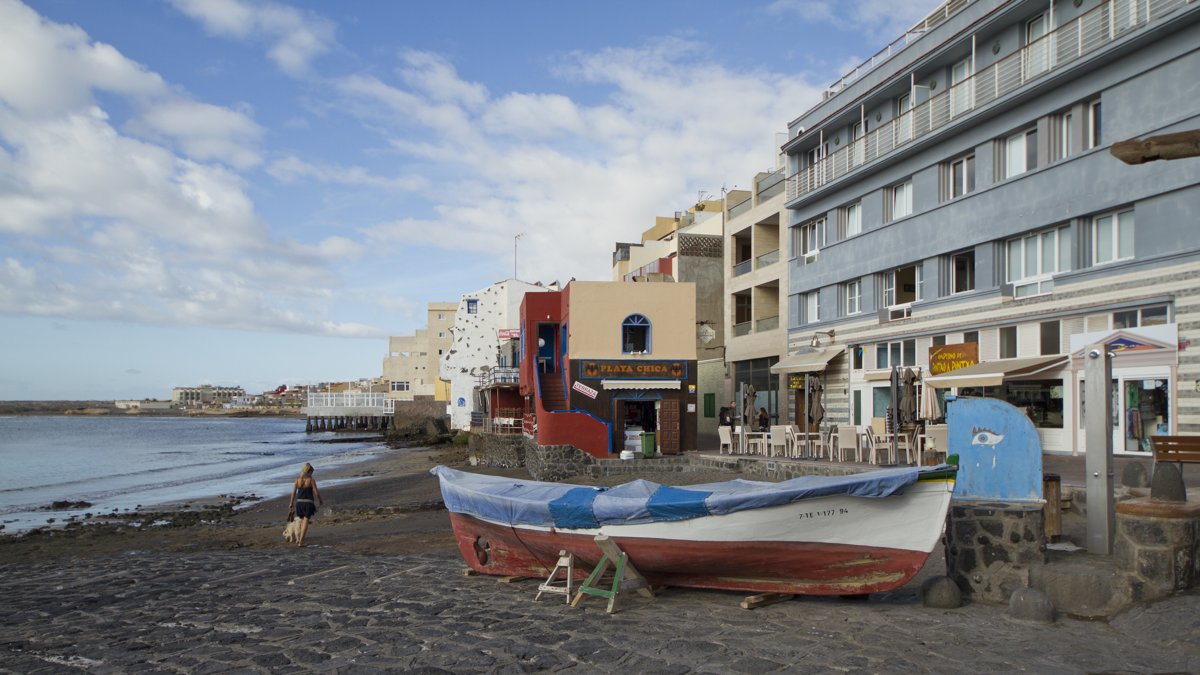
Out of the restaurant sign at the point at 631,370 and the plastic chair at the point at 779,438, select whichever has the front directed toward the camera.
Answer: the restaurant sign

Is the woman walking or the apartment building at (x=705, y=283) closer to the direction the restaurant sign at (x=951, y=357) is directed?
the woman walking

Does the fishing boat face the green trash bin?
no

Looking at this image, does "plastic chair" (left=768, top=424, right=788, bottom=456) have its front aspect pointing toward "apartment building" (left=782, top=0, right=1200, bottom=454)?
no

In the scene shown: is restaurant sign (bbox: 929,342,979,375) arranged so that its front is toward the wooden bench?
no

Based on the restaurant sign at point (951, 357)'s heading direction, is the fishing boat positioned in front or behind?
in front

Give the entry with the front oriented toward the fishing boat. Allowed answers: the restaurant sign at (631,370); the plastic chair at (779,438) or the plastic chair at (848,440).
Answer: the restaurant sign
